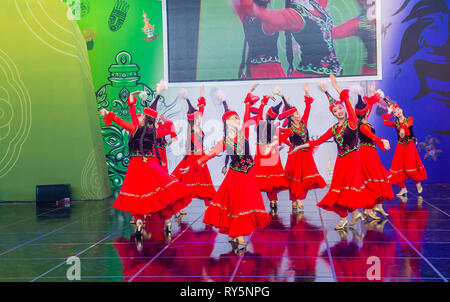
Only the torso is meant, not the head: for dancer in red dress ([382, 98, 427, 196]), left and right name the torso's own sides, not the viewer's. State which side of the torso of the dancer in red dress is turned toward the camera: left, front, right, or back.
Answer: front

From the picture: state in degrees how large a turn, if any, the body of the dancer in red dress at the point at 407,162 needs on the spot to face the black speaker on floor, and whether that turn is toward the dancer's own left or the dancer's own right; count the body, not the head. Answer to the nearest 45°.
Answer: approximately 90° to the dancer's own right

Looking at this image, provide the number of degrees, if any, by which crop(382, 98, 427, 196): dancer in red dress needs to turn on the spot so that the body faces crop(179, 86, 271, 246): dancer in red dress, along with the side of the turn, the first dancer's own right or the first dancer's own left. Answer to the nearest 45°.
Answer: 0° — they already face them

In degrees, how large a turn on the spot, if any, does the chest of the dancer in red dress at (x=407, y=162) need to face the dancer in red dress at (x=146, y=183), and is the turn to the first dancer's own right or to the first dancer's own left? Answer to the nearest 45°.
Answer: approximately 45° to the first dancer's own right

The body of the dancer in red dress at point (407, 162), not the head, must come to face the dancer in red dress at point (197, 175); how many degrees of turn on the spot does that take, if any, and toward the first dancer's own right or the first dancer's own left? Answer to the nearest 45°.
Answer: approximately 45° to the first dancer's own right

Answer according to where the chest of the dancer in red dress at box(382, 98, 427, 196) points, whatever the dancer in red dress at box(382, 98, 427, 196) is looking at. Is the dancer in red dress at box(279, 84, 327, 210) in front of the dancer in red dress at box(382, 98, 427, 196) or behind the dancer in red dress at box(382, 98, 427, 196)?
in front
